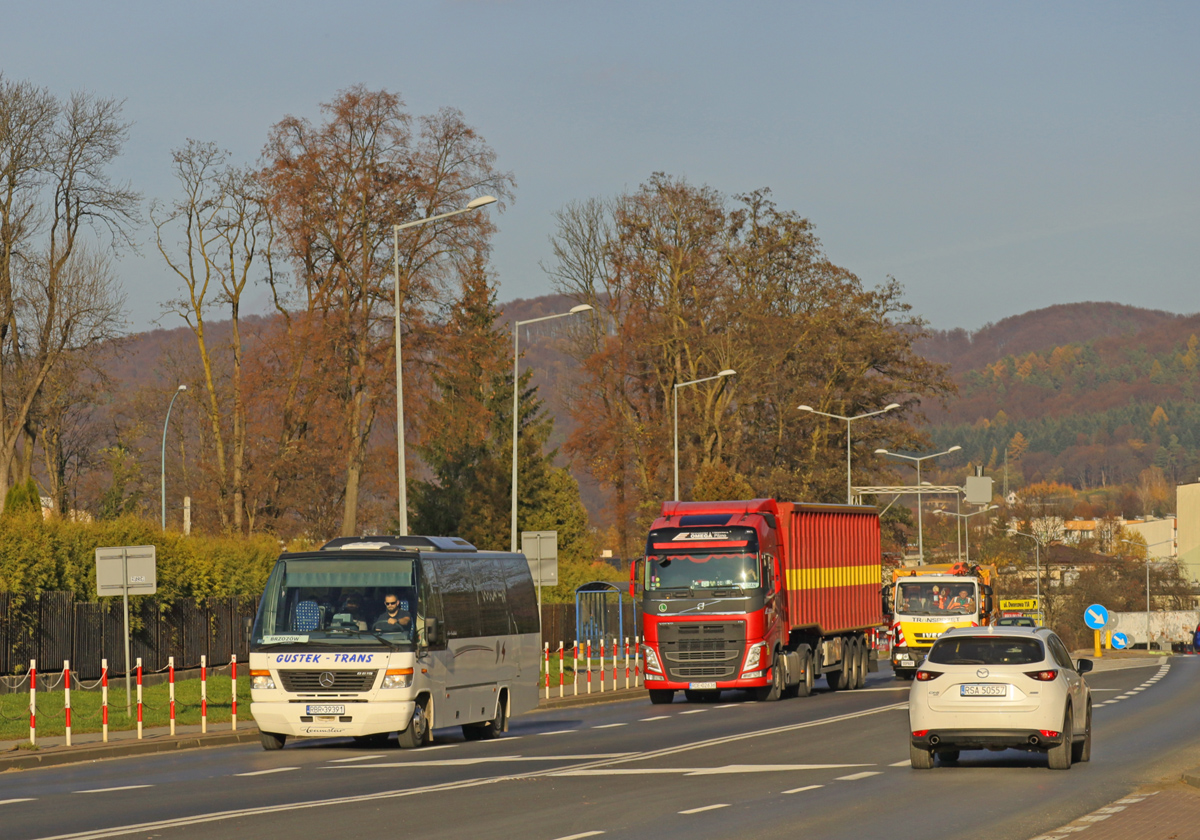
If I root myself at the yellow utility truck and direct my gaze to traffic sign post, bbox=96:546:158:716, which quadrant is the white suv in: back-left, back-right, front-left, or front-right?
front-left

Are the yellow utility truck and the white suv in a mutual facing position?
yes

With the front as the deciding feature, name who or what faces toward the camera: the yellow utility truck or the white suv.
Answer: the yellow utility truck

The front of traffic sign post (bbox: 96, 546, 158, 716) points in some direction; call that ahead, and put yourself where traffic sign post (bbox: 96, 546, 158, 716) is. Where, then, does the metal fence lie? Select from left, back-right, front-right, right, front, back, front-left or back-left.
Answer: front

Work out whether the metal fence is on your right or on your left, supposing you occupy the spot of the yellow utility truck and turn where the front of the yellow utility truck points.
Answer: on your right

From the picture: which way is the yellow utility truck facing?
toward the camera

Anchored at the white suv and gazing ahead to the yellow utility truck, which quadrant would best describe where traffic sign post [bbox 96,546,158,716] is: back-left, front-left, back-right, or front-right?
front-left

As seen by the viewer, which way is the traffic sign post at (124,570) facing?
away from the camera

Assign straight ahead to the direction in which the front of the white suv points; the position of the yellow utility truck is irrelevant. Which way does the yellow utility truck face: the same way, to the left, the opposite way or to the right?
the opposite way

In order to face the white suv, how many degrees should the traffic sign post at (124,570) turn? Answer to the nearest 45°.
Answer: approximately 135° to its right

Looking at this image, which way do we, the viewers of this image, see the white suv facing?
facing away from the viewer

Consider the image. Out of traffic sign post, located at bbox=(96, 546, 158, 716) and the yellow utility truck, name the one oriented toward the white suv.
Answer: the yellow utility truck

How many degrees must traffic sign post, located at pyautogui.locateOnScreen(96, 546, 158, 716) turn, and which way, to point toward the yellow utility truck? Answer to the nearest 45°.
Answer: approximately 45° to its right

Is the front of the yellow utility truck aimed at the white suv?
yes

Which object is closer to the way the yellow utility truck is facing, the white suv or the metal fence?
the white suv

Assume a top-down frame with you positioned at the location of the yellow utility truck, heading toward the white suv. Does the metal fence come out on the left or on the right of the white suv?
right

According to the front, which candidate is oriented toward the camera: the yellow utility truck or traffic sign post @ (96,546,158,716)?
the yellow utility truck

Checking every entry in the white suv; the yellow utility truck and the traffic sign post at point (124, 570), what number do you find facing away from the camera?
2

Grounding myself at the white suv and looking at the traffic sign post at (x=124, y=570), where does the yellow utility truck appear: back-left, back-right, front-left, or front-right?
front-right

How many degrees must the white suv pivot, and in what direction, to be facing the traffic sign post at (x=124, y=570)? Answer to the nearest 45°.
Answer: approximately 45° to its left
